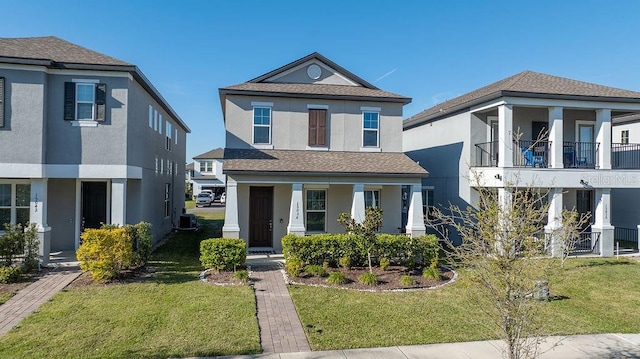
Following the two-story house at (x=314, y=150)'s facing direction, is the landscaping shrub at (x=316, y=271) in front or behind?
in front

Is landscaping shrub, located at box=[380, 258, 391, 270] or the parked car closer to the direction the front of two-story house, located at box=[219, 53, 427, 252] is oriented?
the landscaping shrub

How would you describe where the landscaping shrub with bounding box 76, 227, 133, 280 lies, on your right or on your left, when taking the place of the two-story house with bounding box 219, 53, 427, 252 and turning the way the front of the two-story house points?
on your right

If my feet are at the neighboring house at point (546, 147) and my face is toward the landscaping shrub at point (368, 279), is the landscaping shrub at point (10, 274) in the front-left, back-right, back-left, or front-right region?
front-right

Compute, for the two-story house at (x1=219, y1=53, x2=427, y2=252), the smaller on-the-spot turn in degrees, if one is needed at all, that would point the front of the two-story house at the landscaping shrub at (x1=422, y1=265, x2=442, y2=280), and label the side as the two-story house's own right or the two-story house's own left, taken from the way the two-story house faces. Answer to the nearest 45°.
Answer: approximately 45° to the two-story house's own left

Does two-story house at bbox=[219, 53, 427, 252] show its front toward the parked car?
no

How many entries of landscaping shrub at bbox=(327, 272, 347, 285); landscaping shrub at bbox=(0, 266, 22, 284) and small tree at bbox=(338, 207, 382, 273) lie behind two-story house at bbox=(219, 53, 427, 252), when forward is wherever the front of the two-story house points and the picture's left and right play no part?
0

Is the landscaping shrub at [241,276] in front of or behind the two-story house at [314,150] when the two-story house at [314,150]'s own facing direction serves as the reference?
in front

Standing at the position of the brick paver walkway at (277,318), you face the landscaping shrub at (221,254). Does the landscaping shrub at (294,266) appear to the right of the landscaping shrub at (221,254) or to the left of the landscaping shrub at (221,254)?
right

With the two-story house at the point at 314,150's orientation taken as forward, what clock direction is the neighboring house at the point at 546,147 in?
The neighboring house is roughly at 9 o'clock from the two-story house.

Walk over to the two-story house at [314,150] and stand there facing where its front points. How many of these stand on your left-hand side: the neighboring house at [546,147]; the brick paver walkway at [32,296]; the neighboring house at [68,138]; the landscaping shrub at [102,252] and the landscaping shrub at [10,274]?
1

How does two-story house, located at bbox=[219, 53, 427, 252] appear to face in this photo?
toward the camera

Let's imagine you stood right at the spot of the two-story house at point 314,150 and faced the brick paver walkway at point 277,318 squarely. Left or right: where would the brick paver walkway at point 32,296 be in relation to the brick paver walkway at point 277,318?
right

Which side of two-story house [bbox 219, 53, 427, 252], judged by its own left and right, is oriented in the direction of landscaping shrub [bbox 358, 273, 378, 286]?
front

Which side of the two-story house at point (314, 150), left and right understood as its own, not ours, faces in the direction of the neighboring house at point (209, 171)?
back

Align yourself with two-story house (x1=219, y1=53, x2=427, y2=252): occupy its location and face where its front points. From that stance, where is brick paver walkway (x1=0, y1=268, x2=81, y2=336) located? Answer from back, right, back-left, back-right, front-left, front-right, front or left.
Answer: front-right

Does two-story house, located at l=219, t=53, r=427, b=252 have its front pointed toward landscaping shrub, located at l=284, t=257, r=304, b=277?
yes
